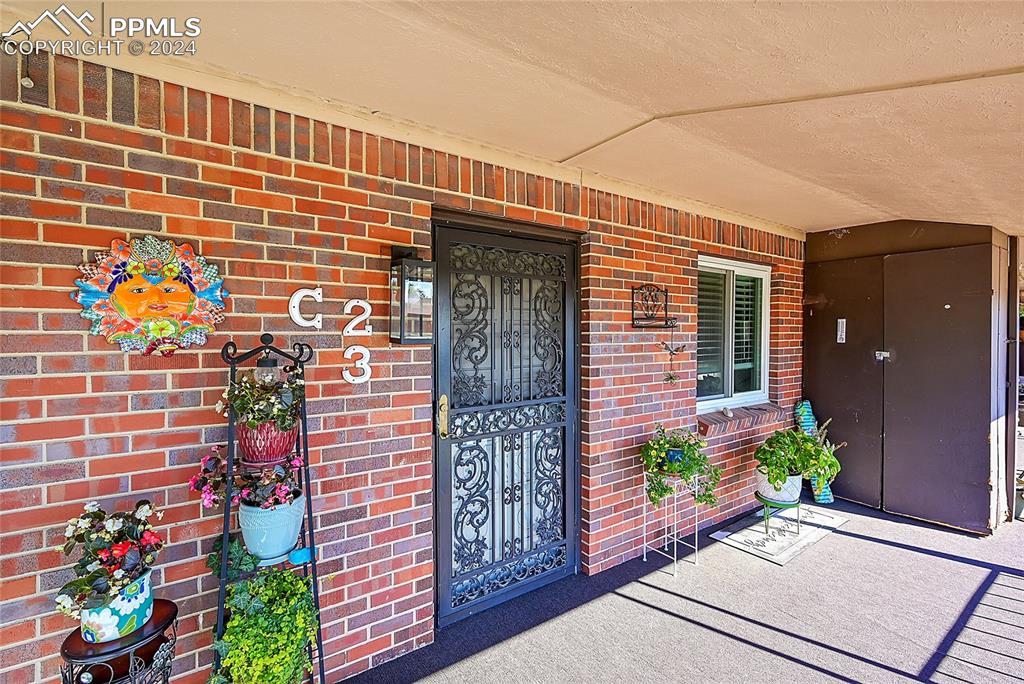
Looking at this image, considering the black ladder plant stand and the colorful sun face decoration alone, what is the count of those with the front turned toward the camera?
2

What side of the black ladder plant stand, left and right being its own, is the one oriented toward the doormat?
left

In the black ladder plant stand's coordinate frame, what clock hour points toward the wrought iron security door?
The wrought iron security door is roughly at 8 o'clock from the black ladder plant stand.

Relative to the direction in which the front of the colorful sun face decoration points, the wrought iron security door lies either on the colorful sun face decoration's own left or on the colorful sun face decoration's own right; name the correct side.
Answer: on the colorful sun face decoration's own left

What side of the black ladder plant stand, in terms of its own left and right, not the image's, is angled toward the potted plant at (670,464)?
left

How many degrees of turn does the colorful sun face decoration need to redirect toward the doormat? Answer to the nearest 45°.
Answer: approximately 90° to its left

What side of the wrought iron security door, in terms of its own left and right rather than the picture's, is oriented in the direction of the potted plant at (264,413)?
right

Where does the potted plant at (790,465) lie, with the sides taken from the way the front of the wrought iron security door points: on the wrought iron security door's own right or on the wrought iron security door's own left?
on the wrought iron security door's own left

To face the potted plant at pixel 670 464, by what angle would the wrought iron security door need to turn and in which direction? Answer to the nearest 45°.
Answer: approximately 45° to its left

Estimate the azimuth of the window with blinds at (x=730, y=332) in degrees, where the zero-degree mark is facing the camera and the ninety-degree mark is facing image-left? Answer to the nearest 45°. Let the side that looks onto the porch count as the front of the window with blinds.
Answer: approximately 315°

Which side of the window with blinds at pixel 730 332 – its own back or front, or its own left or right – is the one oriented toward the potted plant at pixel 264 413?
right
